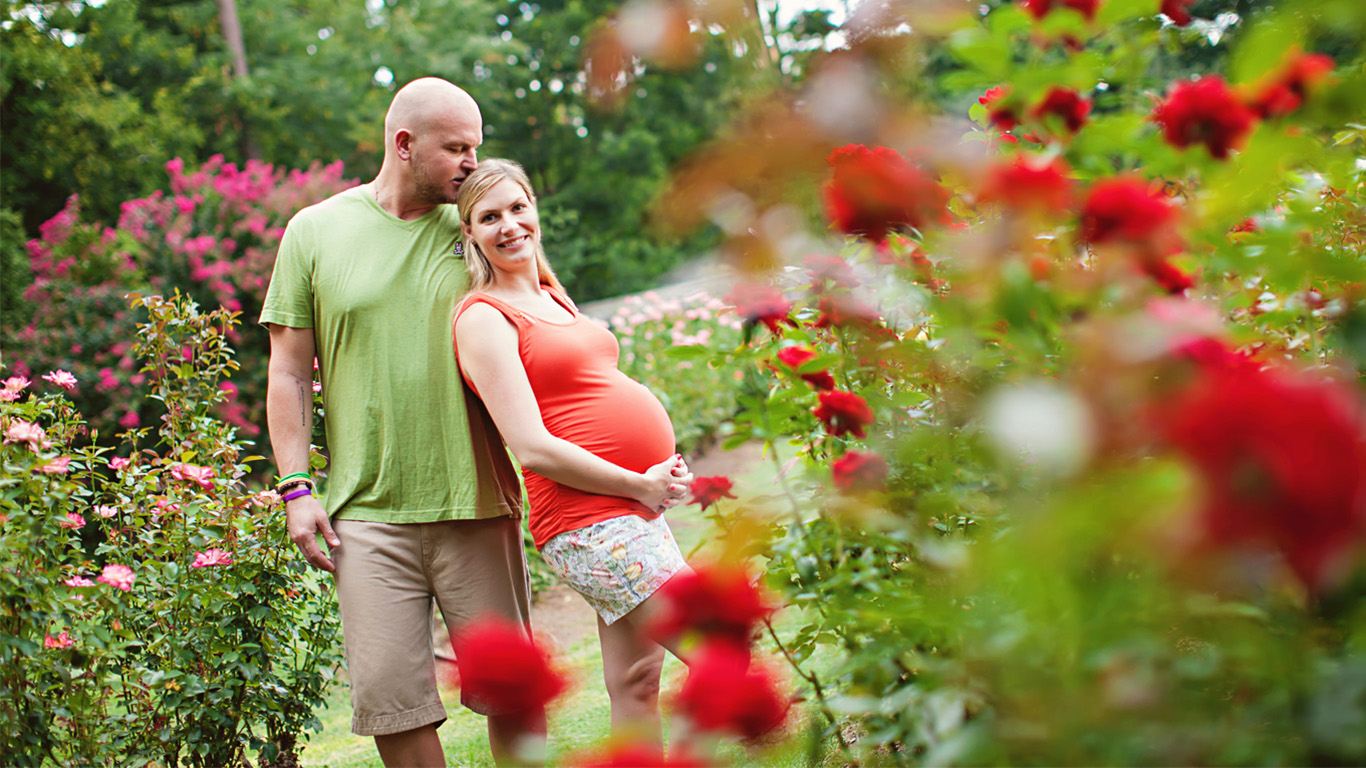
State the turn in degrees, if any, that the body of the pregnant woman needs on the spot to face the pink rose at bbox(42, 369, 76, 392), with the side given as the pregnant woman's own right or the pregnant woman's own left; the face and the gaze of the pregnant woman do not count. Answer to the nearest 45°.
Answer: approximately 180°

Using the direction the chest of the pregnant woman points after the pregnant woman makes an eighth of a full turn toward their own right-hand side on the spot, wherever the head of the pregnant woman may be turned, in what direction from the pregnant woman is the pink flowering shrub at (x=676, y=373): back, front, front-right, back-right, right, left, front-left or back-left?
back

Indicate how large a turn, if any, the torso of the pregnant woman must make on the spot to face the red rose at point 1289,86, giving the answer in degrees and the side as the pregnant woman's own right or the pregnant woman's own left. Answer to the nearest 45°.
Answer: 0° — they already face it

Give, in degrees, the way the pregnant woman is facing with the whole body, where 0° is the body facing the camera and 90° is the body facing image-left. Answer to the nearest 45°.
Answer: approximately 315°

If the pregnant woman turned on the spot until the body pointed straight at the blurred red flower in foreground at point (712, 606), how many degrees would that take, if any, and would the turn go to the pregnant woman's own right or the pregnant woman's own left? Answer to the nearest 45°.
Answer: approximately 45° to the pregnant woman's own right

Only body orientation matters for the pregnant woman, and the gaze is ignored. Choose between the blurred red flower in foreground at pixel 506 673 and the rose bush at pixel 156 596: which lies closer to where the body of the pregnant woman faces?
the blurred red flower in foreground

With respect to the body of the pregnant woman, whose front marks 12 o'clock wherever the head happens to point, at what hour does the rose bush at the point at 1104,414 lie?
The rose bush is roughly at 1 o'clock from the pregnant woman.
